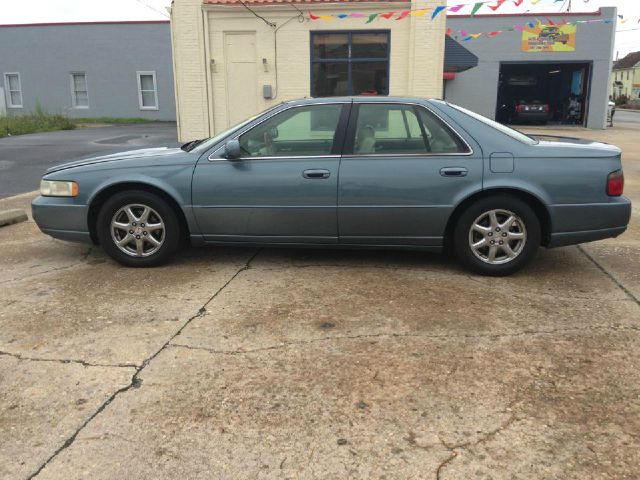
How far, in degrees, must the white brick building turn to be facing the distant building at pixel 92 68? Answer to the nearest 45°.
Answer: approximately 135° to its right

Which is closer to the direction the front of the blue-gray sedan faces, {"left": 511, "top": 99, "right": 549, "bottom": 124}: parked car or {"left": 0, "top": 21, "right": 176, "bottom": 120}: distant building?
the distant building

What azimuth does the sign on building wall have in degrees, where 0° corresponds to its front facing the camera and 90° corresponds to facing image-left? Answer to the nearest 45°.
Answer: approximately 0°

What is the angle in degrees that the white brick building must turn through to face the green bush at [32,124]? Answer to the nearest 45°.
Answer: approximately 135° to its right

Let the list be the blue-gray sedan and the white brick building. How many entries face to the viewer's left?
1

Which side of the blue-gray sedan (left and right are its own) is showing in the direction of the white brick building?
right

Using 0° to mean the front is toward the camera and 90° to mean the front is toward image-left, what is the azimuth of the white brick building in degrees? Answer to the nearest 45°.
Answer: approximately 0°

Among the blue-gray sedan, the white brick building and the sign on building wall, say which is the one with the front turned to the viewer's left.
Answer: the blue-gray sedan

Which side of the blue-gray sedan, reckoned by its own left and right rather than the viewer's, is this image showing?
left

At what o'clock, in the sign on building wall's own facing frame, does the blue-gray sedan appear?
The blue-gray sedan is roughly at 12 o'clock from the sign on building wall.

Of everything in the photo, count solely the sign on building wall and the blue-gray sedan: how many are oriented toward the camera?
1

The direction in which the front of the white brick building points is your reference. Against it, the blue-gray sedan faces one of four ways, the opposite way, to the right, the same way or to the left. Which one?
to the right

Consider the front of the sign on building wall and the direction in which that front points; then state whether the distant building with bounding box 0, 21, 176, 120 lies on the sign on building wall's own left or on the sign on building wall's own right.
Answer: on the sign on building wall's own right

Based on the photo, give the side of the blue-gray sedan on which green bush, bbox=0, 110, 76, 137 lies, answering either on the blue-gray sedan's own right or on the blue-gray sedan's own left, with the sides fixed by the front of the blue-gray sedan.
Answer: on the blue-gray sedan's own right
